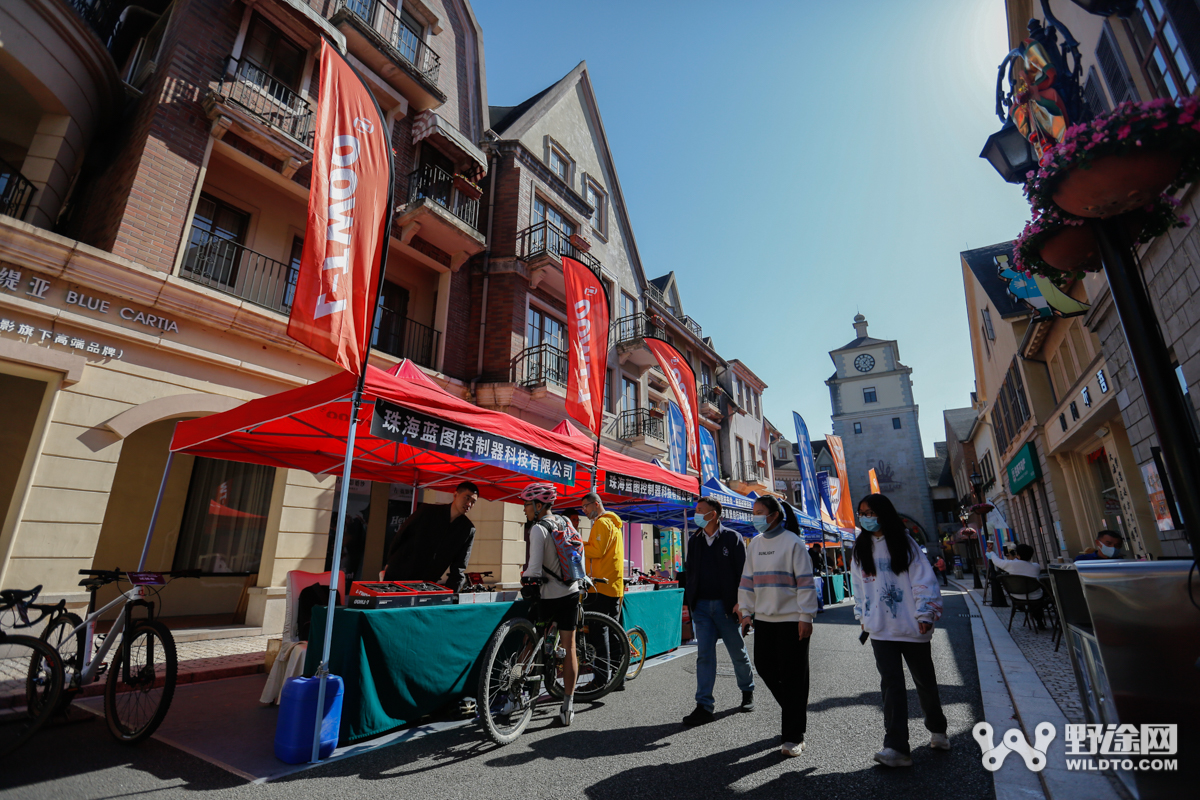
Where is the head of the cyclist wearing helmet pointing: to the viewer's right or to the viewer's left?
to the viewer's left

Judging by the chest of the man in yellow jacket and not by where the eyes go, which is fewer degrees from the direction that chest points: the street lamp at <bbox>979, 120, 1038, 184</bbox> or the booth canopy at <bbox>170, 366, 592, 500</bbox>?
the booth canopy

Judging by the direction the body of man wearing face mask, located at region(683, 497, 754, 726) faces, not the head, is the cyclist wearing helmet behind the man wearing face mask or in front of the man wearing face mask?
in front

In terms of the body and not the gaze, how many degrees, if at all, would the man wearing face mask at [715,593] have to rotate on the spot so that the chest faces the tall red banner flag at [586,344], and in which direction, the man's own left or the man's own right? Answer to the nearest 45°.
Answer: approximately 90° to the man's own right

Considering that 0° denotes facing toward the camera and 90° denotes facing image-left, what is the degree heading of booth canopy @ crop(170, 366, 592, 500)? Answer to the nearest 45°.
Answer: approximately 315°

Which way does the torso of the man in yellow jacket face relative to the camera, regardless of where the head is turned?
to the viewer's left

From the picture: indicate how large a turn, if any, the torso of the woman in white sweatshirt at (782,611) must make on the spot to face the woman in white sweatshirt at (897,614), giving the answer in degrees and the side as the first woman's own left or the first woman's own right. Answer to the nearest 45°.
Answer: approximately 135° to the first woman's own left

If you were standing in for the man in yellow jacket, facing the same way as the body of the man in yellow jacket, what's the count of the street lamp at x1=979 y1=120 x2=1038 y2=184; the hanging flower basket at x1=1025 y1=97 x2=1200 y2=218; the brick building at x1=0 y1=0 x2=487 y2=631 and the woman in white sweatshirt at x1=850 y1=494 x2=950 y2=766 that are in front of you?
1
